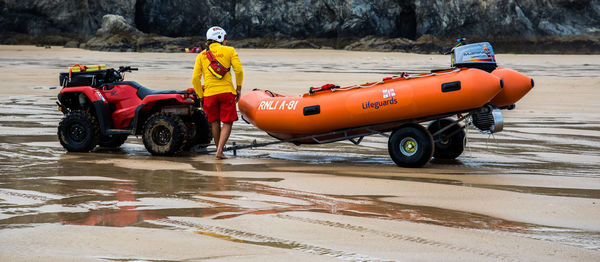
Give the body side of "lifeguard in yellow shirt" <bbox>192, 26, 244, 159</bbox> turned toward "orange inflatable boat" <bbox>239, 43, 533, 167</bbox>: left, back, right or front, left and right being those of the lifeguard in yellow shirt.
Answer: right

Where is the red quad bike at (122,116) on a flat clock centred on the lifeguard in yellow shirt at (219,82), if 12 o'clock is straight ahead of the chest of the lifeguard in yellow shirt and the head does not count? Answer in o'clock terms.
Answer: The red quad bike is roughly at 10 o'clock from the lifeguard in yellow shirt.

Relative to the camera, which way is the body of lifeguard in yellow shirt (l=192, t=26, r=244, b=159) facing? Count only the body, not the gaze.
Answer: away from the camera
